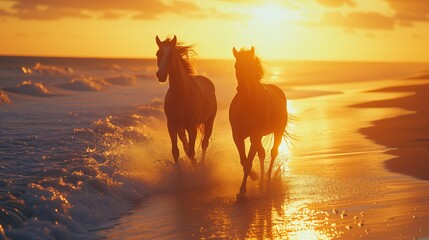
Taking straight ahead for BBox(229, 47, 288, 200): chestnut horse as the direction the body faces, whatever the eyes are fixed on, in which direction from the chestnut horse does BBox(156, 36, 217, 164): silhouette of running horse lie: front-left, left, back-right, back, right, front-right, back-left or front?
right

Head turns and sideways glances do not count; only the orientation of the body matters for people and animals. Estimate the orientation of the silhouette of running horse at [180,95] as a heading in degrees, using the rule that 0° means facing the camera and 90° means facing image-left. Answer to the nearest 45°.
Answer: approximately 45°

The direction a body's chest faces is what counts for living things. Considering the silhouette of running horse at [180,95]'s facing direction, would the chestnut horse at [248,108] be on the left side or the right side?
on its left

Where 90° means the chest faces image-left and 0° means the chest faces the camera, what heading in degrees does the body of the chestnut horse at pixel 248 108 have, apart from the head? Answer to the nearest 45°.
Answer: approximately 45°
